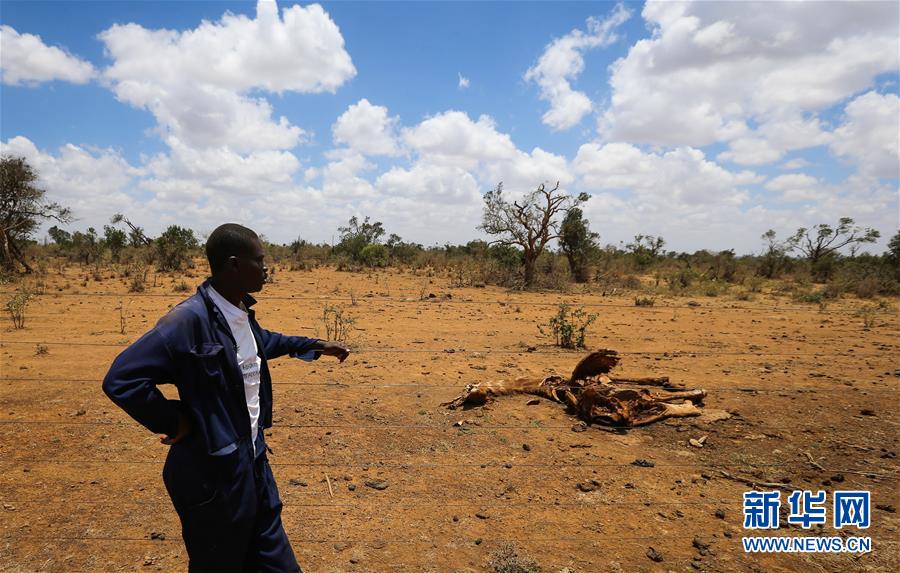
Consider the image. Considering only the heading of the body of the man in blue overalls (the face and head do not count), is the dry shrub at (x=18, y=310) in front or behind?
behind

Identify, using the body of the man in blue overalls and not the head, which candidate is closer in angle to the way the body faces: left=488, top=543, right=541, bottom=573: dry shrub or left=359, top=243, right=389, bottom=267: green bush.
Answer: the dry shrub

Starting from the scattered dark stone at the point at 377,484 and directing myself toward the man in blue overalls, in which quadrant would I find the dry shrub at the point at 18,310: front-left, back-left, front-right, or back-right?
back-right

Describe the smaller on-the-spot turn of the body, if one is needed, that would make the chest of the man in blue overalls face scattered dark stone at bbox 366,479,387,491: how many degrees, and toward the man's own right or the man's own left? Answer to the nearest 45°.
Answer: approximately 90° to the man's own left

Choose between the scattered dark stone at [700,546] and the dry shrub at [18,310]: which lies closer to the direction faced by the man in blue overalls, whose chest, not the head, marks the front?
the scattered dark stone

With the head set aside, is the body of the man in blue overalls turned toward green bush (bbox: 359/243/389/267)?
no

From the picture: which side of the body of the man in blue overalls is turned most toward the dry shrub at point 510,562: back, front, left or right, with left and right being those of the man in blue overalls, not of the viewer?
left

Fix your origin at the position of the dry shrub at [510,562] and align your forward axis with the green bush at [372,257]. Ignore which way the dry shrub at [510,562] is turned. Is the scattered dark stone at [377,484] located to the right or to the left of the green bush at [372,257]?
left

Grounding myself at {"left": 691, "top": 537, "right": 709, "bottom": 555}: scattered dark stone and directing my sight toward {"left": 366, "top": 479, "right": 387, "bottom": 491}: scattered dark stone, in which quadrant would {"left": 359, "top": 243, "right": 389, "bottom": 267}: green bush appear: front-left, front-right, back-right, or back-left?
front-right

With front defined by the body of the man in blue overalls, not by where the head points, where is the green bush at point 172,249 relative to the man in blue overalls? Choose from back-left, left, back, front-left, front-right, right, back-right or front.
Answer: back-left

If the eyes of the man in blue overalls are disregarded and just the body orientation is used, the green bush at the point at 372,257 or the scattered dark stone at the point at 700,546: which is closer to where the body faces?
the scattered dark stone

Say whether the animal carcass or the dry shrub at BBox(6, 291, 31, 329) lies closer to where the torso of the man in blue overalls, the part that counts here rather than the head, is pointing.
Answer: the animal carcass

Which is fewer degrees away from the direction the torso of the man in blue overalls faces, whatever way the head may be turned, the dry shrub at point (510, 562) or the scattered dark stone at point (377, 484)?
the dry shrub

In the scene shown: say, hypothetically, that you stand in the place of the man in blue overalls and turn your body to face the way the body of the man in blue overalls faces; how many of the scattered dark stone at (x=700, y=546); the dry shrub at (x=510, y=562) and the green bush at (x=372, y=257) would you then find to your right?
0

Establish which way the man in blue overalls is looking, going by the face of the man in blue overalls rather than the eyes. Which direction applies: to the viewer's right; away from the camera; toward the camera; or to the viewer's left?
to the viewer's right

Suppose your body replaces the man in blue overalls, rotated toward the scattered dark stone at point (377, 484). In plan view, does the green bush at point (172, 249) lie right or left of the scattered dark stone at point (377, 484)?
left

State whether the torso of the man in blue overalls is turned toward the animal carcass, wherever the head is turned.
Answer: no

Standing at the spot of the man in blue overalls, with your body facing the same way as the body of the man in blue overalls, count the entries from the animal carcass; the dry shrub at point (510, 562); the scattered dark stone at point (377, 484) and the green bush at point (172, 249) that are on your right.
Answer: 0
